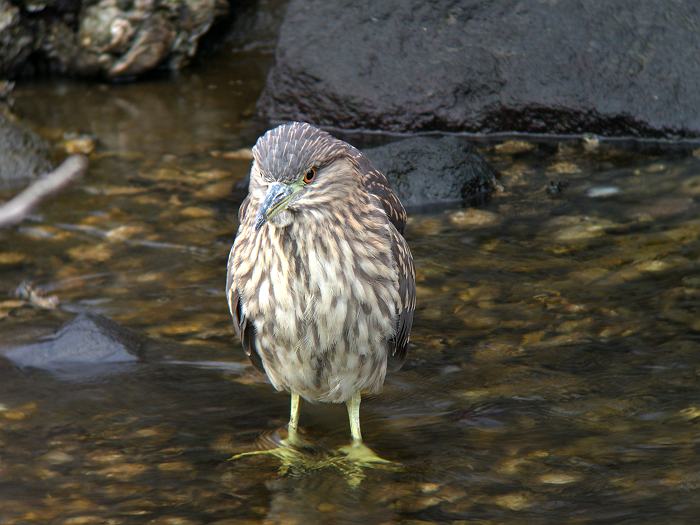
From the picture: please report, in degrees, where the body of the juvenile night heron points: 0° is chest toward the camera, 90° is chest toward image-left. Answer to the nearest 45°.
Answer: approximately 0°

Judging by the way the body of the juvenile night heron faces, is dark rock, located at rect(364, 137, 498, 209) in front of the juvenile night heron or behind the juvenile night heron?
behind

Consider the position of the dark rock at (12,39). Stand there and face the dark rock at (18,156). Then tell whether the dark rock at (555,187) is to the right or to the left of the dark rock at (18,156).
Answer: left

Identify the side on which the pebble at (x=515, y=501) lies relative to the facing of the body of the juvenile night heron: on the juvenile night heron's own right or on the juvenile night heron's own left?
on the juvenile night heron's own left

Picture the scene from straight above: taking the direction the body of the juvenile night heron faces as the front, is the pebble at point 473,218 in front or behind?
behind

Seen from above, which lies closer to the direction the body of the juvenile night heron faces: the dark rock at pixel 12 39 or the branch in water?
the branch in water

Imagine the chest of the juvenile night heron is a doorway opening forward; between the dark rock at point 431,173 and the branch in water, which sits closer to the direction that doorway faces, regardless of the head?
the branch in water

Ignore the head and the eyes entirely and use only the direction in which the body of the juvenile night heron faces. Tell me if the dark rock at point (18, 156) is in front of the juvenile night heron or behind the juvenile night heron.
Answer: behind

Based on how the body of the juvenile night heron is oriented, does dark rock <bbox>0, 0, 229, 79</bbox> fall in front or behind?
behind

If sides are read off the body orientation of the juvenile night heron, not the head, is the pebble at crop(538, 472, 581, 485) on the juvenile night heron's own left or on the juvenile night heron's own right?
on the juvenile night heron's own left

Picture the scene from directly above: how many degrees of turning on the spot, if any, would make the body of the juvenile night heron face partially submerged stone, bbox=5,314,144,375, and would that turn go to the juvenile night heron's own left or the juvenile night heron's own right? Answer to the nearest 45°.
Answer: approximately 135° to the juvenile night heron's own right
